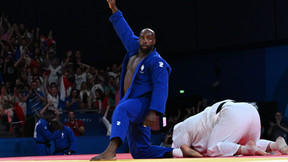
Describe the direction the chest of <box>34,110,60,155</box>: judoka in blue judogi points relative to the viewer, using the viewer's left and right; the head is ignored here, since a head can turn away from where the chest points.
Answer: facing to the right of the viewer

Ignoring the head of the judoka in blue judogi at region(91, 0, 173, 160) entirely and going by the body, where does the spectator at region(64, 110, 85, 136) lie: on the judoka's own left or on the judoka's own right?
on the judoka's own right

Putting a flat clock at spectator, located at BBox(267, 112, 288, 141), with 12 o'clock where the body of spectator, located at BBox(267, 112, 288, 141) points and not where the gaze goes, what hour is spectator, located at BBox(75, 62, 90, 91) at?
spectator, located at BBox(75, 62, 90, 91) is roughly at 3 o'clock from spectator, located at BBox(267, 112, 288, 141).

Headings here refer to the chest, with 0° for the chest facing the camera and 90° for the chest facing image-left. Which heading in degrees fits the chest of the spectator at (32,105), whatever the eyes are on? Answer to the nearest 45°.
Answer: approximately 0°

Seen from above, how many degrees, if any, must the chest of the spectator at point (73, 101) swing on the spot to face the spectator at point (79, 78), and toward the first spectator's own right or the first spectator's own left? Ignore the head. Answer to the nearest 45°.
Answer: approximately 135° to the first spectator's own left

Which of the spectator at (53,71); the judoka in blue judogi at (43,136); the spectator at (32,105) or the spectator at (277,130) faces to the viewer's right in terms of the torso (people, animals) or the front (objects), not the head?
the judoka in blue judogi

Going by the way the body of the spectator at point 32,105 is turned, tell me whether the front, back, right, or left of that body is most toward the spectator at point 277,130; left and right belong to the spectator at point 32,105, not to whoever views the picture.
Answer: left

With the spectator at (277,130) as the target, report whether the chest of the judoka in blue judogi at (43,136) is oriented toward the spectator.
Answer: yes
